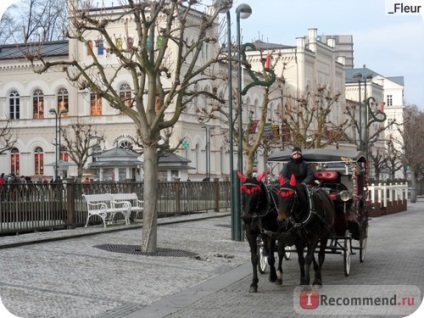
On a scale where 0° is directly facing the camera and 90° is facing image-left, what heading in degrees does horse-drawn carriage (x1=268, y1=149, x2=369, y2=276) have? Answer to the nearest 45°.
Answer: approximately 45°

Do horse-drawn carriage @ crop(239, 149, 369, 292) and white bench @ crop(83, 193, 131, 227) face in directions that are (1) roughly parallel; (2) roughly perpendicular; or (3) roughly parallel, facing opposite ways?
roughly perpendicular

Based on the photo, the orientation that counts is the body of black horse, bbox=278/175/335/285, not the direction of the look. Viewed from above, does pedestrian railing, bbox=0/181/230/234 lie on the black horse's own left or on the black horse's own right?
on the black horse's own right

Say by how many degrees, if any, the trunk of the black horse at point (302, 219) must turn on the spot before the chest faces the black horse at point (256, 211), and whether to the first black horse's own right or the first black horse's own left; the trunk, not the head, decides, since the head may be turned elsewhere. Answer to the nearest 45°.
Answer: approximately 45° to the first black horse's own right

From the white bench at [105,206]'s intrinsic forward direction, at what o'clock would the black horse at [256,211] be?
The black horse is roughly at 1 o'clock from the white bench.

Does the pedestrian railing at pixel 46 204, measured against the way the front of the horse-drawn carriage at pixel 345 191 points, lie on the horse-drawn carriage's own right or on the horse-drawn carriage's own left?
on the horse-drawn carriage's own right

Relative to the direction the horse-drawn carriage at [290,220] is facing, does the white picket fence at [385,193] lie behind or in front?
behind

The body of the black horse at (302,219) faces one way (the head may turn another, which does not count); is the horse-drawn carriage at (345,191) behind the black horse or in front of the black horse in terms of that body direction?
behind

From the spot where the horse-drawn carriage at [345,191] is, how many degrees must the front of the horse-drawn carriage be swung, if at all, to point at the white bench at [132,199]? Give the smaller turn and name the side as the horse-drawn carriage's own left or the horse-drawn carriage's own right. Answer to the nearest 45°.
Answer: approximately 90° to the horse-drawn carriage's own right

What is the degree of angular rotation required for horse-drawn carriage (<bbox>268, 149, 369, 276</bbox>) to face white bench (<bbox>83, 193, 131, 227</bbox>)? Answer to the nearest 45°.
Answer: approximately 90° to its right

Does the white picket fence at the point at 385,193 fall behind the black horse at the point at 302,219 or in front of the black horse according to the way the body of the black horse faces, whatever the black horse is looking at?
behind
